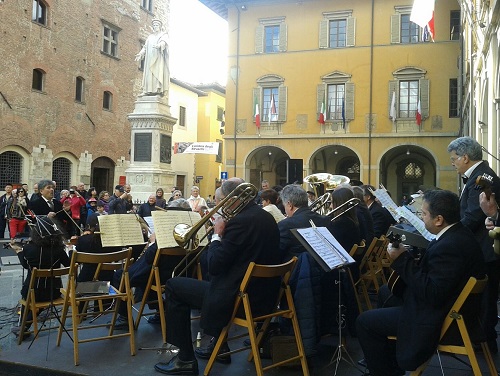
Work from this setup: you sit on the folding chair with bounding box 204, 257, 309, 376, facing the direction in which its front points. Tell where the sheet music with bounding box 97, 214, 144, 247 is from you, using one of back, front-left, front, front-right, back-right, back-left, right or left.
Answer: front

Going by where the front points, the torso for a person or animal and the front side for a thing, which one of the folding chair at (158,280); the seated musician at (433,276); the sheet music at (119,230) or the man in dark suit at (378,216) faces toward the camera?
the sheet music

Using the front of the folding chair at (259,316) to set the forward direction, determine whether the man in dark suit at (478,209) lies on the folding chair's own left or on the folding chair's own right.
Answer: on the folding chair's own right

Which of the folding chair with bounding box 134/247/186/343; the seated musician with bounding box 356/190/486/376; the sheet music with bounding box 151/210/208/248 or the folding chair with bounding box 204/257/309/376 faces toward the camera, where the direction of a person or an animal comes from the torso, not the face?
the sheet music

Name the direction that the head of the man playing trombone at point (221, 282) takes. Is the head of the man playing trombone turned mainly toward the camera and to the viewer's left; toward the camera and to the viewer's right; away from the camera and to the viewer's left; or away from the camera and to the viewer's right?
away from the camera and to the viewer's left

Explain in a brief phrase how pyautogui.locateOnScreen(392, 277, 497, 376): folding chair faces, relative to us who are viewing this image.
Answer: facing away from the viewer and to the left of the viewer

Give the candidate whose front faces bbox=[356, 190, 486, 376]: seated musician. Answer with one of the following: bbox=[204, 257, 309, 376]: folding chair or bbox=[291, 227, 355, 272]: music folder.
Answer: the music folder

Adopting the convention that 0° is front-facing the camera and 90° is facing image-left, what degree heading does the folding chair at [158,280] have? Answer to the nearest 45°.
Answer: approximately 135°

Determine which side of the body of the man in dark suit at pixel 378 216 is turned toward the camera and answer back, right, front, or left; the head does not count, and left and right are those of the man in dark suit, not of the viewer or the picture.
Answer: left

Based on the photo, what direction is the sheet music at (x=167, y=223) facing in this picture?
toward the camera

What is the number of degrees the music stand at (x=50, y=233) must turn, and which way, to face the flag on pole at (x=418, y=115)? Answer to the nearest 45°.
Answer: approximately 90° to its left

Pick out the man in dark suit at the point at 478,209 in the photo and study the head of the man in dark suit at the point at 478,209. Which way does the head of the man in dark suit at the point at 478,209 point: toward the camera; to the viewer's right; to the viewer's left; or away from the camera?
to the viewer's left
